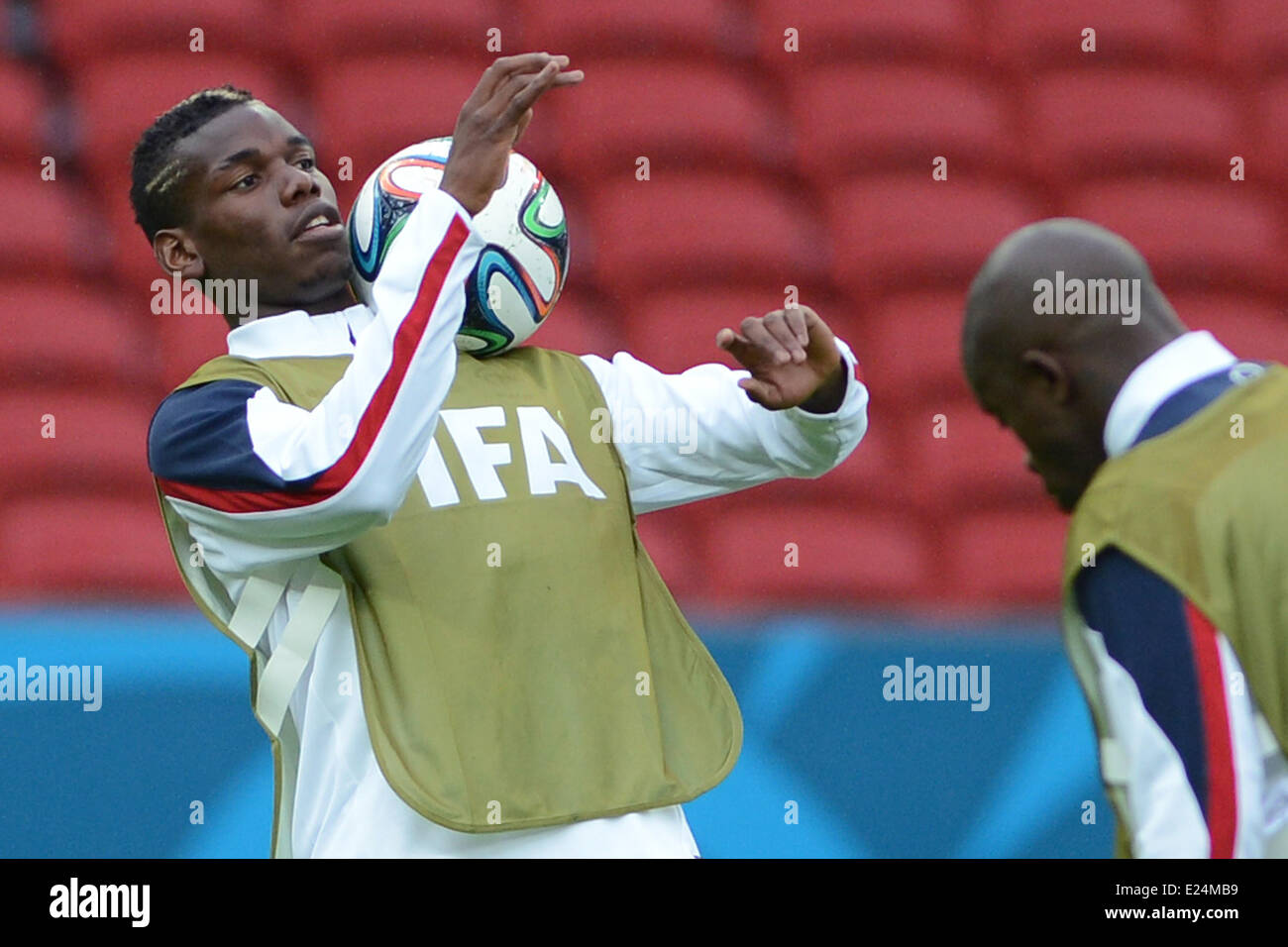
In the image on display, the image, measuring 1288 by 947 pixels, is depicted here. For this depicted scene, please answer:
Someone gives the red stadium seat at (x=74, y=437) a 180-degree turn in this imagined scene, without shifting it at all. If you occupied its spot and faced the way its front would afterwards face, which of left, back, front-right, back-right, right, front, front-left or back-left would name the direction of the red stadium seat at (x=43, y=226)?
front

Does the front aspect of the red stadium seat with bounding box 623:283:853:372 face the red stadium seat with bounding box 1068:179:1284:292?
no

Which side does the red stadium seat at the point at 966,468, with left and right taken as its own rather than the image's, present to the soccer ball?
front

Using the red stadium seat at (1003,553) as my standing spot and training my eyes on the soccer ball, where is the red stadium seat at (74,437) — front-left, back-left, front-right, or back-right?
front-right

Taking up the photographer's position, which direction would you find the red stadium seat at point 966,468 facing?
facing the viewer

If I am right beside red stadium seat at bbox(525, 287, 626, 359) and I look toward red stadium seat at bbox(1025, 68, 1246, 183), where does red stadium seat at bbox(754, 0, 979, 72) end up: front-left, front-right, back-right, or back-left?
front-left

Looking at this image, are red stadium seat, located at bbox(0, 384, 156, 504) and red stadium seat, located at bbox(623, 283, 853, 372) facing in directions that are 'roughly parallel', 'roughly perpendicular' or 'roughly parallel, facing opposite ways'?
roughly parallel

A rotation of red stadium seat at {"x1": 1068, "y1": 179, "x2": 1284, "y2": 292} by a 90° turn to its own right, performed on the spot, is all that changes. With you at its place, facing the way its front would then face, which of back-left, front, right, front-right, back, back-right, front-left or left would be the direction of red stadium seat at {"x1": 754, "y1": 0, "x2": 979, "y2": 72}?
front

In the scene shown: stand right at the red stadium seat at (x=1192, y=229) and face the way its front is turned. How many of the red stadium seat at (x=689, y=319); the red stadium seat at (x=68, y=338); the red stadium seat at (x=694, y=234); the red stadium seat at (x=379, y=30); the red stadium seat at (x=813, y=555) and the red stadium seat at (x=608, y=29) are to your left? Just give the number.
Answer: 0

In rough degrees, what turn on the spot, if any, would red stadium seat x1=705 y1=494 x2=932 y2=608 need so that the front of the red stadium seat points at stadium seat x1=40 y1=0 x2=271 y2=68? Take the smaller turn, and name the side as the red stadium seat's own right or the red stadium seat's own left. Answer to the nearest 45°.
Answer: approximately 135° to the red stadium seat's own right

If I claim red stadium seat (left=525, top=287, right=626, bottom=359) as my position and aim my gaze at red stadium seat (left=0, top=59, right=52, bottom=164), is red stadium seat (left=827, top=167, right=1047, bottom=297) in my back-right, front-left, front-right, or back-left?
back-right

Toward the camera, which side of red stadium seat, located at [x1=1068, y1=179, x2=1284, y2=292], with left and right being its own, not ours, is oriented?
front

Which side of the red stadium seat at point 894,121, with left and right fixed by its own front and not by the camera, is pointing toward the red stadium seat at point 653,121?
right

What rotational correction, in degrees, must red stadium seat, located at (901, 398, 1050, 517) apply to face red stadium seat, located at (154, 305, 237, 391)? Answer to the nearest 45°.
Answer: approximately 90° to its right
